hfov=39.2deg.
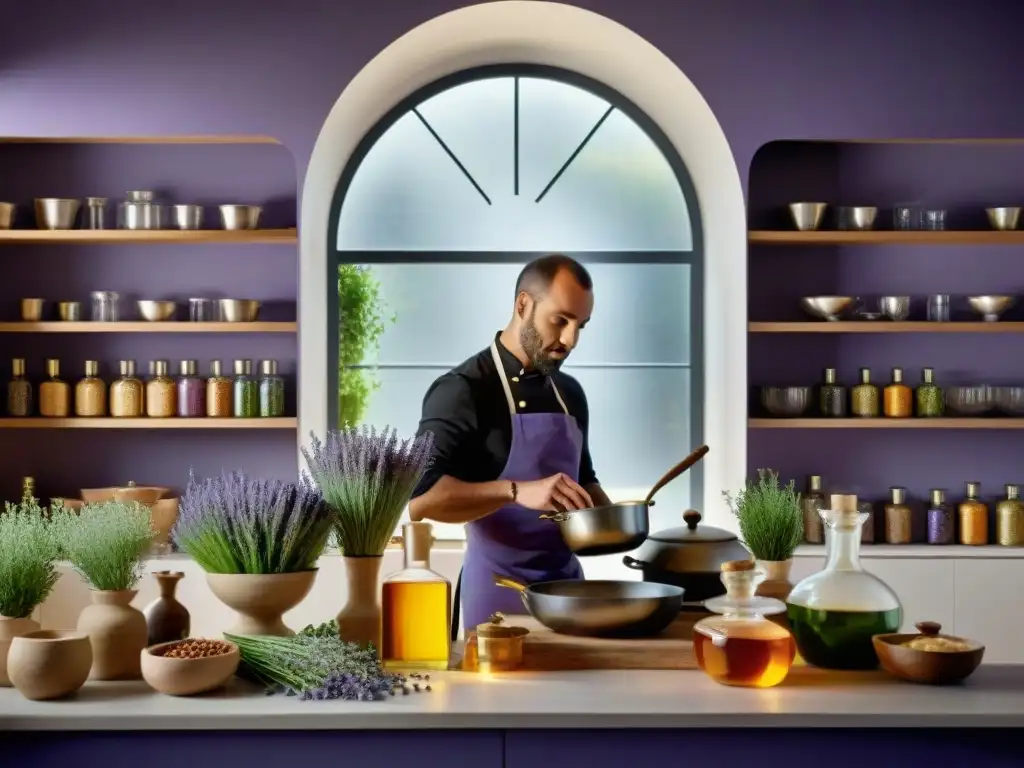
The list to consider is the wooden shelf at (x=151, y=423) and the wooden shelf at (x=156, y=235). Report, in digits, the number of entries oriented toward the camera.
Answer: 2

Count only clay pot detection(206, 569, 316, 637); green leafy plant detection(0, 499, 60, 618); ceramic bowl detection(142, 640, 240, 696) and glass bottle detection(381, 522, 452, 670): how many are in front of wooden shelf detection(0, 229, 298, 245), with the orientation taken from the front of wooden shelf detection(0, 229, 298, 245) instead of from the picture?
4

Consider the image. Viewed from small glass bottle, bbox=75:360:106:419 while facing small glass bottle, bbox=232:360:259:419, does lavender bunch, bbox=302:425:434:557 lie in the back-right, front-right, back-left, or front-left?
front-right

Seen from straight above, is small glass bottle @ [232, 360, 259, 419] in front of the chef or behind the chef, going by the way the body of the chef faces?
behind

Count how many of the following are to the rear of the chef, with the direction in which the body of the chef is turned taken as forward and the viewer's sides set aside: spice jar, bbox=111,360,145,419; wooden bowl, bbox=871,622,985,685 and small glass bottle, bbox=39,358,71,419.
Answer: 2

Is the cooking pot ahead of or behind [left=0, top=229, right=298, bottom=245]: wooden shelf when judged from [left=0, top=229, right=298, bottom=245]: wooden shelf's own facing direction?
ahead

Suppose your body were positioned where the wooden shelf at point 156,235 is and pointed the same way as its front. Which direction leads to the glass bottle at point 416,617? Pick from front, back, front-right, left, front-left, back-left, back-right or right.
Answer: front

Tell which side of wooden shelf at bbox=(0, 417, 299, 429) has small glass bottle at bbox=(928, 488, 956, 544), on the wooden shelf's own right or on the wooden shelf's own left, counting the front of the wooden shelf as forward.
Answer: on the wooden shelf's own left

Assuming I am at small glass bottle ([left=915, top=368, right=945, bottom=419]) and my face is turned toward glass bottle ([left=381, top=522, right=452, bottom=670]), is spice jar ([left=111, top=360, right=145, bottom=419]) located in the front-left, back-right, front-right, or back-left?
front-right

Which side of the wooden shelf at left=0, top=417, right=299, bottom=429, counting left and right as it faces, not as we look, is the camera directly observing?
front

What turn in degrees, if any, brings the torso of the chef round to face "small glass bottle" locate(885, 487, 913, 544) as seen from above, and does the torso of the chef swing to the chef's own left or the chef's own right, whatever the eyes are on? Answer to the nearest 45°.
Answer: approximately 90° to the chef's own left

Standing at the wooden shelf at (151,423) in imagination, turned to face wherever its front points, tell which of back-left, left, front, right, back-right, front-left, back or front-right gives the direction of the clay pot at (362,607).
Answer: front

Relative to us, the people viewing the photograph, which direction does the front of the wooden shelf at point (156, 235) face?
facing the viewer

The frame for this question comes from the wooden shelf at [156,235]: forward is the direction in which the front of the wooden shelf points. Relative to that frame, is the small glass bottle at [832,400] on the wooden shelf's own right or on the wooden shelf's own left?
on the wooden shelf's own left

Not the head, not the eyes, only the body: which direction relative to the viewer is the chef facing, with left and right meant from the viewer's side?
facing the viewer and to the right of the viewer

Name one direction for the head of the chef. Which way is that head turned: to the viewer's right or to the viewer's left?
to the viewer's right

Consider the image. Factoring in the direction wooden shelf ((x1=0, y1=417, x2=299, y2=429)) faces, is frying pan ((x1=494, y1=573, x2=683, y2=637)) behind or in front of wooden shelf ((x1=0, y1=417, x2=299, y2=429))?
in front
